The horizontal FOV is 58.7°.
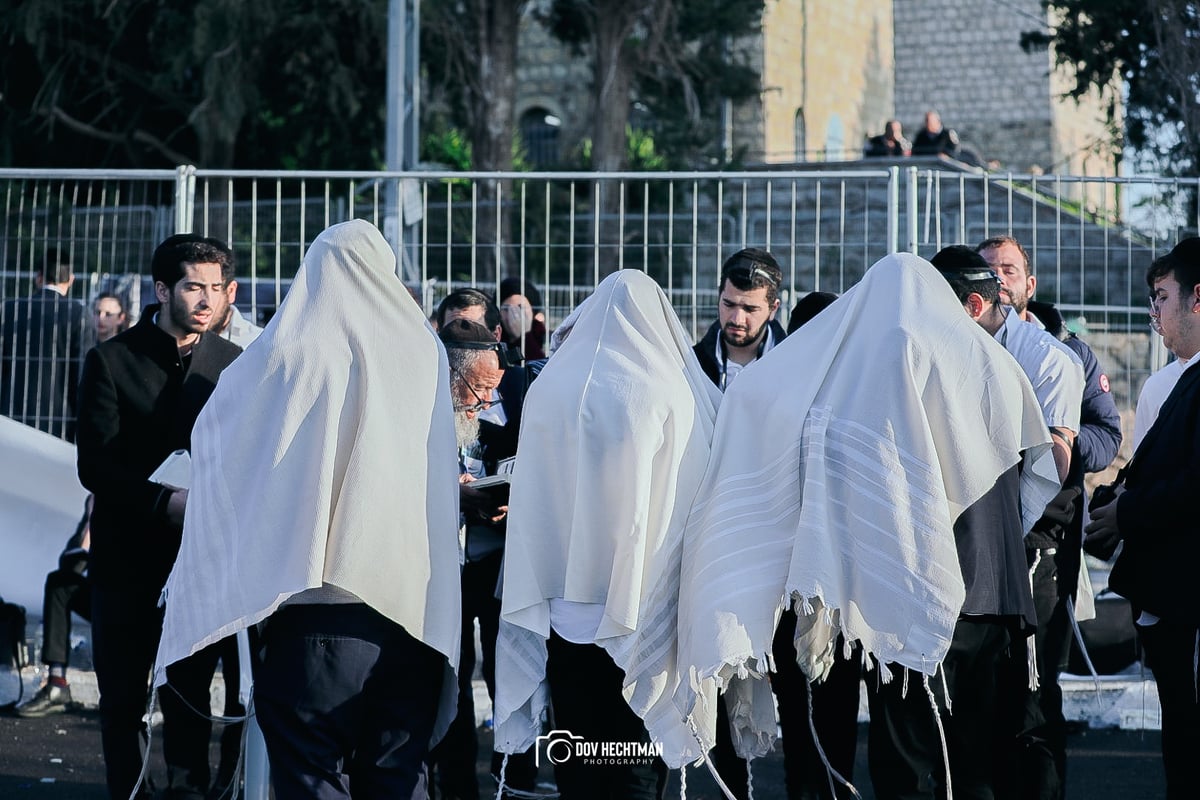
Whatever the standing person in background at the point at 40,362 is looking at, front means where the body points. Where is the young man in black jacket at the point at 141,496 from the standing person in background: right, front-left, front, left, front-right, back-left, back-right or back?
back

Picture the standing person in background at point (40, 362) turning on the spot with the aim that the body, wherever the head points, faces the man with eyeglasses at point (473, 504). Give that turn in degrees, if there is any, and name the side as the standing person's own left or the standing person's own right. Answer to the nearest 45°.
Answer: approximately 135° to the standing person's own right

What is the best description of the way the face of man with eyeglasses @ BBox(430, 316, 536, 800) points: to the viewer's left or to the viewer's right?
to the viewer's right

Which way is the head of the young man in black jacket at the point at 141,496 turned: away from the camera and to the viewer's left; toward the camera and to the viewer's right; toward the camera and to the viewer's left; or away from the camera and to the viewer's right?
toward the camera and to the viewer's right

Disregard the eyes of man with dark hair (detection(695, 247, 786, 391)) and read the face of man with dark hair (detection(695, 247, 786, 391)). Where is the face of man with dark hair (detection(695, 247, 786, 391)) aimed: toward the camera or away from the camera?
toward the camera

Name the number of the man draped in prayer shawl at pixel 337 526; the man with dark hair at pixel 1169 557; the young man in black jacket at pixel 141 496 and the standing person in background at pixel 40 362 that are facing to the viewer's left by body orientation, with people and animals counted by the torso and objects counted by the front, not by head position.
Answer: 1

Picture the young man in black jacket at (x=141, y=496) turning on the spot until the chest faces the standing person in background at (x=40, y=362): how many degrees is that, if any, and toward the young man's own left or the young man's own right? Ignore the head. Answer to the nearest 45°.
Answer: approximately 135° to the young man's own left

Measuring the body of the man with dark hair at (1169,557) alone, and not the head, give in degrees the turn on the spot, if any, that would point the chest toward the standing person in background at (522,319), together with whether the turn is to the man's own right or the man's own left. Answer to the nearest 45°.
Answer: approximately 45° to the man's own right

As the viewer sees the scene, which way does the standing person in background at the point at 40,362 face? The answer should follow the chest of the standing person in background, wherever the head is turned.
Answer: away from the camera

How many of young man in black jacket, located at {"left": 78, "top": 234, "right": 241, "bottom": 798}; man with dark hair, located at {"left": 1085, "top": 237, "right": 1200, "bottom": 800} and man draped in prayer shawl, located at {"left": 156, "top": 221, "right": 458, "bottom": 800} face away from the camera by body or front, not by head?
1

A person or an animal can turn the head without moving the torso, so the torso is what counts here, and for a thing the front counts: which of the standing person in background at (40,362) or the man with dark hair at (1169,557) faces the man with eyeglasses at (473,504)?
the man with dark hair

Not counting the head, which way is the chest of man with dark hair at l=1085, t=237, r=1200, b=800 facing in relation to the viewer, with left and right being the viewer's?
facing to the left of the viewer

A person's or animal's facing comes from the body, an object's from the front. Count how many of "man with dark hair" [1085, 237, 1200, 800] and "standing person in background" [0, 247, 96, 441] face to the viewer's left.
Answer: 1

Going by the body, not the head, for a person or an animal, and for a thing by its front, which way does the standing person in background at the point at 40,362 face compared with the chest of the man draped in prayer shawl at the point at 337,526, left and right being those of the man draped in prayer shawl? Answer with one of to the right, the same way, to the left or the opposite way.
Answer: the same way

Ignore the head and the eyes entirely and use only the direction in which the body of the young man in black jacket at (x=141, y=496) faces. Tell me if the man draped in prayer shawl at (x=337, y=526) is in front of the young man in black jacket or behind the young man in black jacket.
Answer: in front

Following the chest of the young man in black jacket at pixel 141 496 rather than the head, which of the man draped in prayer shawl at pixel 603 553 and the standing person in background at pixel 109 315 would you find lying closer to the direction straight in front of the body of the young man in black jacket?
the man draped in prayer shawl
